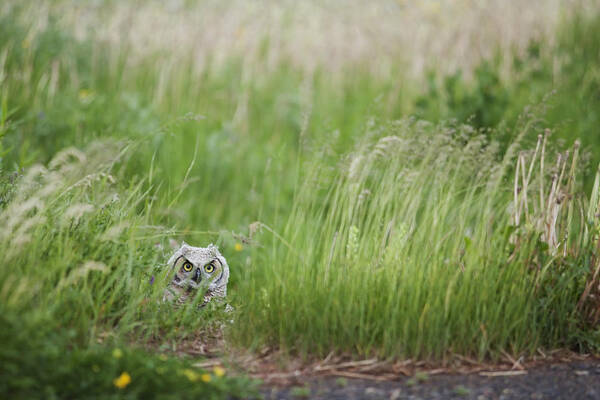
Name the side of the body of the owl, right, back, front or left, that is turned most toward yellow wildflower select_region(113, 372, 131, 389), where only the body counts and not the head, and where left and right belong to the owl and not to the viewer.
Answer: front

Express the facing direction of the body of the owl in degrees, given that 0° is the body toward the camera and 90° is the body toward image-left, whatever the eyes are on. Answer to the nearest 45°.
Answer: approximately 0°

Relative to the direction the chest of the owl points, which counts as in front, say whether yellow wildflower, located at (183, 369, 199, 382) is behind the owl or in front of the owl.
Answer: in front
